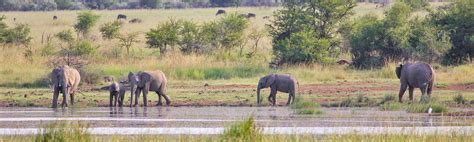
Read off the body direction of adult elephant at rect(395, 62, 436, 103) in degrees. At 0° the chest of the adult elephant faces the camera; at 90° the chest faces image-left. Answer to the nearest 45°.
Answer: approximately 135°

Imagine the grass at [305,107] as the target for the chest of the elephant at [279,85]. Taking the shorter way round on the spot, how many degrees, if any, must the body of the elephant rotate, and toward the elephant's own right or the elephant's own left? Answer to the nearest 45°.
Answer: approximately 90° to the elephant's own left

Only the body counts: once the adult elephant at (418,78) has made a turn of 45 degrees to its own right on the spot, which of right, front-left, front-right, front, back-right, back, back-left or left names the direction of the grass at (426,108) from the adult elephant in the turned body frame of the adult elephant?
back

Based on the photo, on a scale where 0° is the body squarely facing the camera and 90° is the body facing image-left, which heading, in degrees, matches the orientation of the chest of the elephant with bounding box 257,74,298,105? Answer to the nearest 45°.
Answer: approximately 90°

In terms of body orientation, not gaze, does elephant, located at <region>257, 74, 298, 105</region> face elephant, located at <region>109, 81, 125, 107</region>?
yes

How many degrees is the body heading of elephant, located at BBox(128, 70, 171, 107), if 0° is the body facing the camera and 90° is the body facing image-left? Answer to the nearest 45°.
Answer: approximately 45°

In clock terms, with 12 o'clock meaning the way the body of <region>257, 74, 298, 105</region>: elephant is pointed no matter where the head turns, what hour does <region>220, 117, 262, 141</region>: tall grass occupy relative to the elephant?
The tall grass is roughly at 9 o'clock from the elephant.

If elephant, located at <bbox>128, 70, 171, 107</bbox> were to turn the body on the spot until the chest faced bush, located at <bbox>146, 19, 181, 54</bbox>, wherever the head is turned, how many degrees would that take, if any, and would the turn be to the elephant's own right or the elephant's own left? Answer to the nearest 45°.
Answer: approximately 135° to the elephant's own right

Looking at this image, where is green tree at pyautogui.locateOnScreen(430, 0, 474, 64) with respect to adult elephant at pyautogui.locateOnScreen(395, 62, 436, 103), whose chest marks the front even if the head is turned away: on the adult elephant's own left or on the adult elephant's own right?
on the adult elephant's own right
